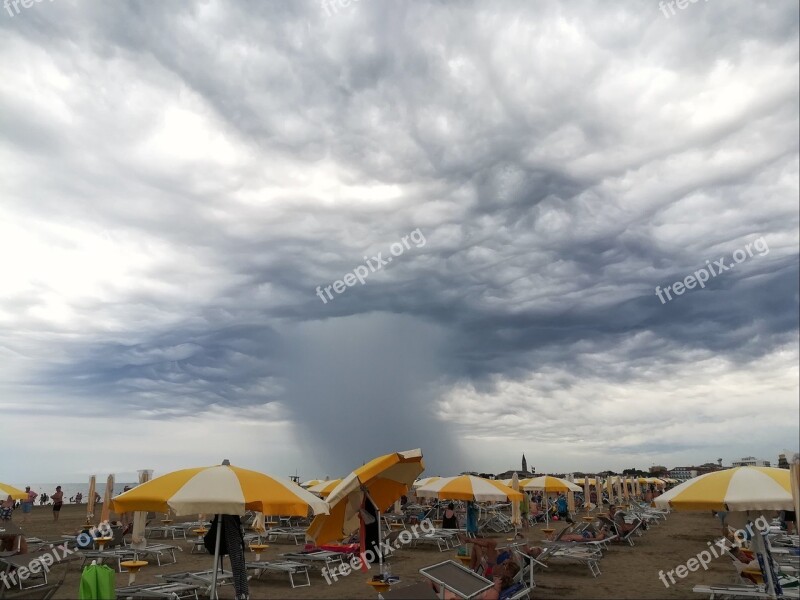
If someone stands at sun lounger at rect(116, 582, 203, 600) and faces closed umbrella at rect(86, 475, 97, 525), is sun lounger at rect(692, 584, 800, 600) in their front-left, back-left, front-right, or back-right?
back-right

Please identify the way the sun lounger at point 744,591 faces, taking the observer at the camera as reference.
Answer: facing to the left of the viewer

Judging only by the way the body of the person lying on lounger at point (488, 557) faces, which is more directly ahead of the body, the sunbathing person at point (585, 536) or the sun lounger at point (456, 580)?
the sun lounger
